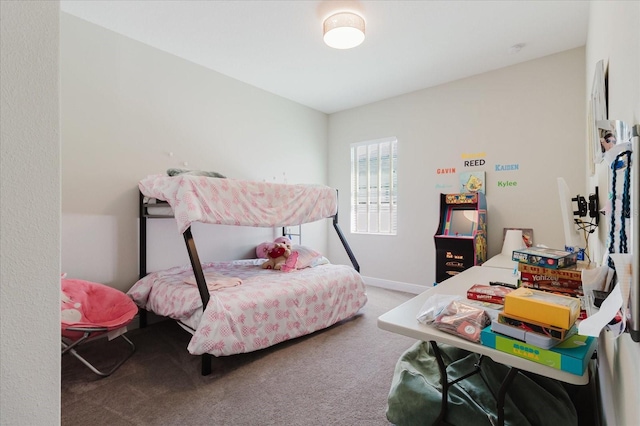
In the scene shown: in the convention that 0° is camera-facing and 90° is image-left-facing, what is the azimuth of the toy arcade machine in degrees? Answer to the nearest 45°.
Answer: approximately 0°

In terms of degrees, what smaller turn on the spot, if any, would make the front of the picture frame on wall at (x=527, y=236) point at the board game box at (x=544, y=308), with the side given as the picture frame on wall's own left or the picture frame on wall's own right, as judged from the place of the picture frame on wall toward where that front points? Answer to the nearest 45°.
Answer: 0° — it already faces it

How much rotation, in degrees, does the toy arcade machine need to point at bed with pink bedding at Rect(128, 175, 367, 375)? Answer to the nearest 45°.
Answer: approximately 45° to its right

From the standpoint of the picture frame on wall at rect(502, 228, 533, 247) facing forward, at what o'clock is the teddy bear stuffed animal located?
The teddy bear stuffed animal is roughly at 2 o'clock from the picture frame on wall.

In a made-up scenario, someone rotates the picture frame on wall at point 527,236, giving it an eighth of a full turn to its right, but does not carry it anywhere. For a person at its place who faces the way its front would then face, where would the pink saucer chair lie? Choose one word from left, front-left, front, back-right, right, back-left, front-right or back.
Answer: front

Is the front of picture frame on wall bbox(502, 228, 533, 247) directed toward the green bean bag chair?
yes

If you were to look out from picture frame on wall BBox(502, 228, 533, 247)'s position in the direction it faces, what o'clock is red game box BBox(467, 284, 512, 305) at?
The red game box is roughly at 12 o'clock from the picture frame on wall.

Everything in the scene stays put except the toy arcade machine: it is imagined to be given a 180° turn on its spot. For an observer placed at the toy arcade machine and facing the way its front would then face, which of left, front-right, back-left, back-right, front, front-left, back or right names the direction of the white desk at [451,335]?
back

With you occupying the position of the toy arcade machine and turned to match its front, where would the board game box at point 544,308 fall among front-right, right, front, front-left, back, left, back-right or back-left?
front

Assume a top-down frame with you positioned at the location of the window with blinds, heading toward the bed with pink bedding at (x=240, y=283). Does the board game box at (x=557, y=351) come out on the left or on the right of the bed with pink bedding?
left

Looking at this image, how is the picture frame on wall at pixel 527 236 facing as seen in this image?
toward the camera

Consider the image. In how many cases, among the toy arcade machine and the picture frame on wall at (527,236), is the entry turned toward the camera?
2

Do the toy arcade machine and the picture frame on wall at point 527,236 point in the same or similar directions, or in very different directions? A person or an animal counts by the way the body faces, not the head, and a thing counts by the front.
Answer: same or similar directions

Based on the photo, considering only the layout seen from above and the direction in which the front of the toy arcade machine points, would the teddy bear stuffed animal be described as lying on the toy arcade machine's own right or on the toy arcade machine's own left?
on the toy arcade machine's own right

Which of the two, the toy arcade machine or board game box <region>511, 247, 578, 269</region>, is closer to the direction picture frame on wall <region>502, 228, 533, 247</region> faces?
the board game box
